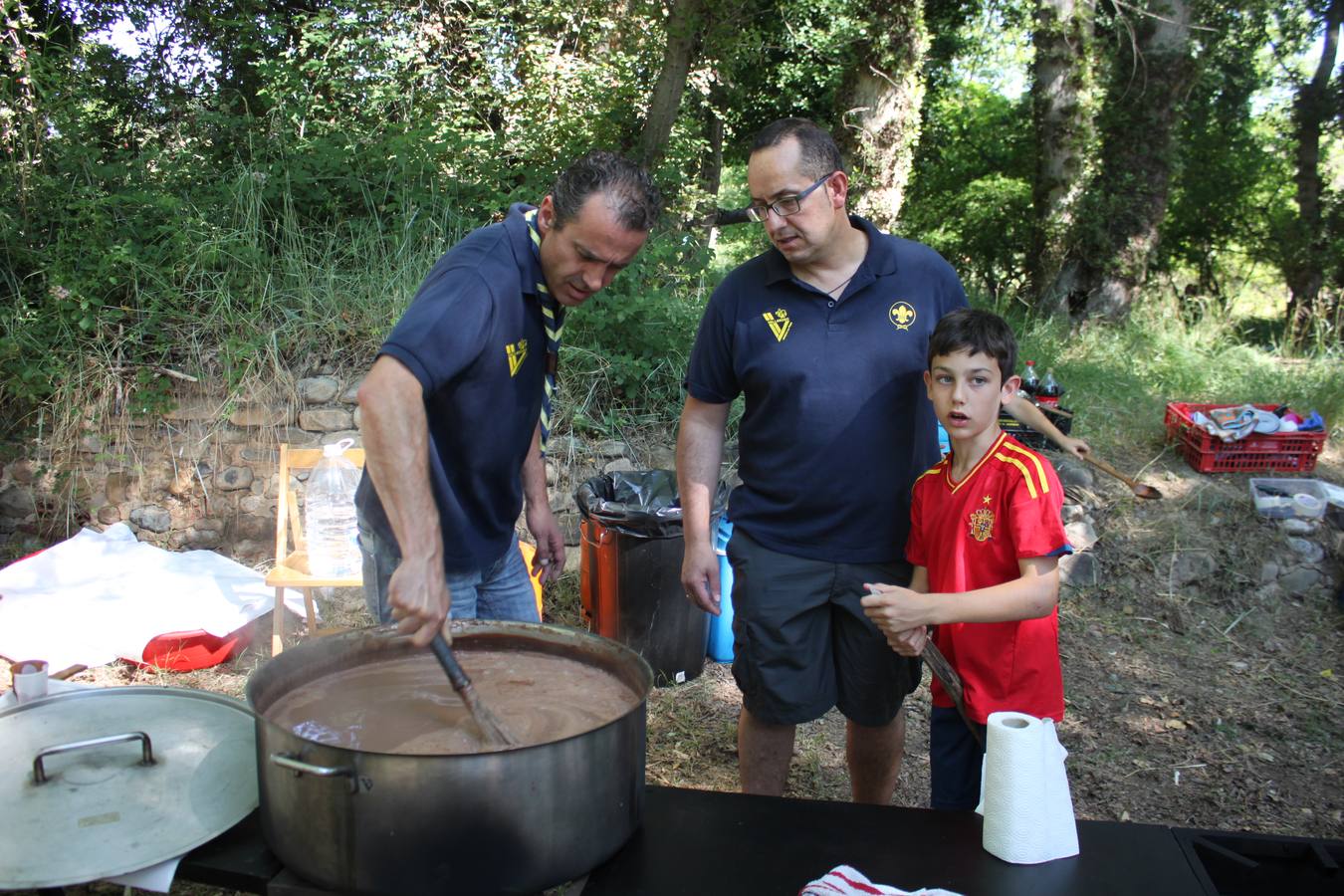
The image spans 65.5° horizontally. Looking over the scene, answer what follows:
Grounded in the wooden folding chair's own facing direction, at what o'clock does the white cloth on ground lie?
The white cloth on ground is roughly at 4 o'clock from the wooden folding chair.

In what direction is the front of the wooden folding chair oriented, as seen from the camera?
facing the viewer

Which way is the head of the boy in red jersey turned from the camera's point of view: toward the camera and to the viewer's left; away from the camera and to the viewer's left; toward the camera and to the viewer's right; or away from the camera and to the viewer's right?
toward the camera and to the viewer's left

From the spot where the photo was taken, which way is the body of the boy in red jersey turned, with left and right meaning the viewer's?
facing the viewer and to the left of the viewer

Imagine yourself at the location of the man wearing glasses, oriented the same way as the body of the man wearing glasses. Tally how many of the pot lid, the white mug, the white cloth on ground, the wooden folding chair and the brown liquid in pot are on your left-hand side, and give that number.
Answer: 0

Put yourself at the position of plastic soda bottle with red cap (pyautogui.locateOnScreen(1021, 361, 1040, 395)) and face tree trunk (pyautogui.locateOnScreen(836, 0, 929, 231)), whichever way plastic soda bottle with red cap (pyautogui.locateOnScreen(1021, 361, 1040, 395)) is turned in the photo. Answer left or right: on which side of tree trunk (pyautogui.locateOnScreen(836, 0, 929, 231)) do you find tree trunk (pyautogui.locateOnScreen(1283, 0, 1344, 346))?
right

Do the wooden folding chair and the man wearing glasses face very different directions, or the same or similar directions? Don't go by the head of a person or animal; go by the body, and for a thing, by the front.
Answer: same or similar directions

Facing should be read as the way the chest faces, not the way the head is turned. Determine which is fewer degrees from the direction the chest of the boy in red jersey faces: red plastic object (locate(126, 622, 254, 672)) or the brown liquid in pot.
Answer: the brown liquid in pot

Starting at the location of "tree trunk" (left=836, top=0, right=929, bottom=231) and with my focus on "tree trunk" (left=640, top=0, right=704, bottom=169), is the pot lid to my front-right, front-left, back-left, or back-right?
front-left

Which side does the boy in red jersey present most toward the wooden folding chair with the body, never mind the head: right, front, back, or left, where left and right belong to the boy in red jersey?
right

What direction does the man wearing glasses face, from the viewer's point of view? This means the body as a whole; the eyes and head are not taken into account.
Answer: toward the camera

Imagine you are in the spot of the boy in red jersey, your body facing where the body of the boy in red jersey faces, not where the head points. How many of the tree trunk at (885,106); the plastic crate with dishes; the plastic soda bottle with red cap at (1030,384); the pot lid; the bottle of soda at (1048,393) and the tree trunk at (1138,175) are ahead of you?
1

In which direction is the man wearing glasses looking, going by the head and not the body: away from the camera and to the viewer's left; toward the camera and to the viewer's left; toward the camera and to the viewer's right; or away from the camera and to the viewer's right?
toward the camera and to the viewer's left

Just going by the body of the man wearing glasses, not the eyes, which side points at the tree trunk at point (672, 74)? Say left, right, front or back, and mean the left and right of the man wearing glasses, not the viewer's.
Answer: back

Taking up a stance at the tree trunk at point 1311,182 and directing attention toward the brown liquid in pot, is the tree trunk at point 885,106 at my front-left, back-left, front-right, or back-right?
front-right
